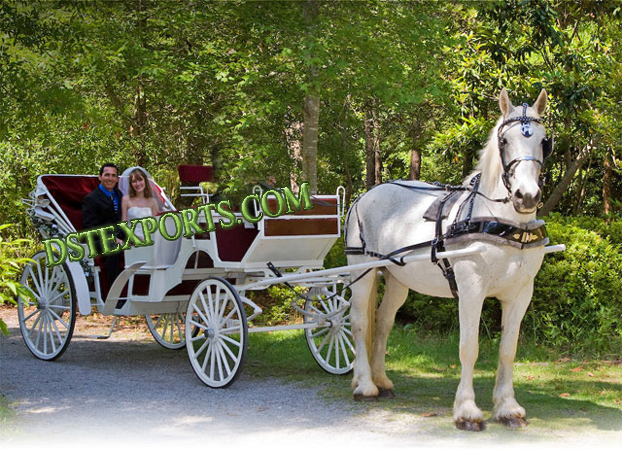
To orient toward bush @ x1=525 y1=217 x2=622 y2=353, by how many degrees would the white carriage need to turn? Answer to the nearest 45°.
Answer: approximately 45° to its left

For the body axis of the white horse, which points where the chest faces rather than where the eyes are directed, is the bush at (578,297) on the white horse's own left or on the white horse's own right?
on the white horse's own left

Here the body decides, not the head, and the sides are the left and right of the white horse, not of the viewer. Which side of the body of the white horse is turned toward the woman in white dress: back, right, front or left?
back

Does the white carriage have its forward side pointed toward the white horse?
yes

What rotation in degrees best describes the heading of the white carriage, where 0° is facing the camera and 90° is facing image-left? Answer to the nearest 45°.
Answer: approximately 315°

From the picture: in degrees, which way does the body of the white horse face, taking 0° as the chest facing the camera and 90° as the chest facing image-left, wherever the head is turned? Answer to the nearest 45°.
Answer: approximately 315°

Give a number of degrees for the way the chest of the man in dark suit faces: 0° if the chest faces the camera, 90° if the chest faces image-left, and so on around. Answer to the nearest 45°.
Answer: approximately 315°

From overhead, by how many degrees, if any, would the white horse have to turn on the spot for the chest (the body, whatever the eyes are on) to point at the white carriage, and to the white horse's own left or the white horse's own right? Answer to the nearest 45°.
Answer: approximately 180°

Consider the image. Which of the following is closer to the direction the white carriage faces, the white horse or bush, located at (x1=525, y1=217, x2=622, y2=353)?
the white horse
